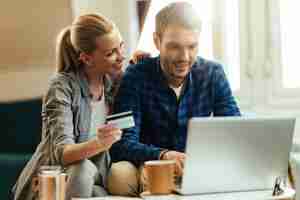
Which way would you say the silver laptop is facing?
away from the camera

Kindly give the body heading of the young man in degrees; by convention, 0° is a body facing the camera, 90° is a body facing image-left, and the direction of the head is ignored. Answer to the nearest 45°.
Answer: approximately 0°

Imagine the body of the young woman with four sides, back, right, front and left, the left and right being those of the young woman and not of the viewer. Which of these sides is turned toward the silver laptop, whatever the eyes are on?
front

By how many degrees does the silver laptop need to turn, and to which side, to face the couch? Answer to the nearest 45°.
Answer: approximately 45° to its left

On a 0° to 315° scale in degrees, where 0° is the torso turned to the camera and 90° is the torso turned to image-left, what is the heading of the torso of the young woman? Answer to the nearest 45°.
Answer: approximately 315°

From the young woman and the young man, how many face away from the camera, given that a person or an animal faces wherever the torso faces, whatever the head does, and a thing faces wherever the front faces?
0

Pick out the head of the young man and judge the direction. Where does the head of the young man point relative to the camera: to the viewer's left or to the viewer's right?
to the viewer's right

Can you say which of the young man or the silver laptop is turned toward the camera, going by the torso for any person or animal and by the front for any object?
the young man
